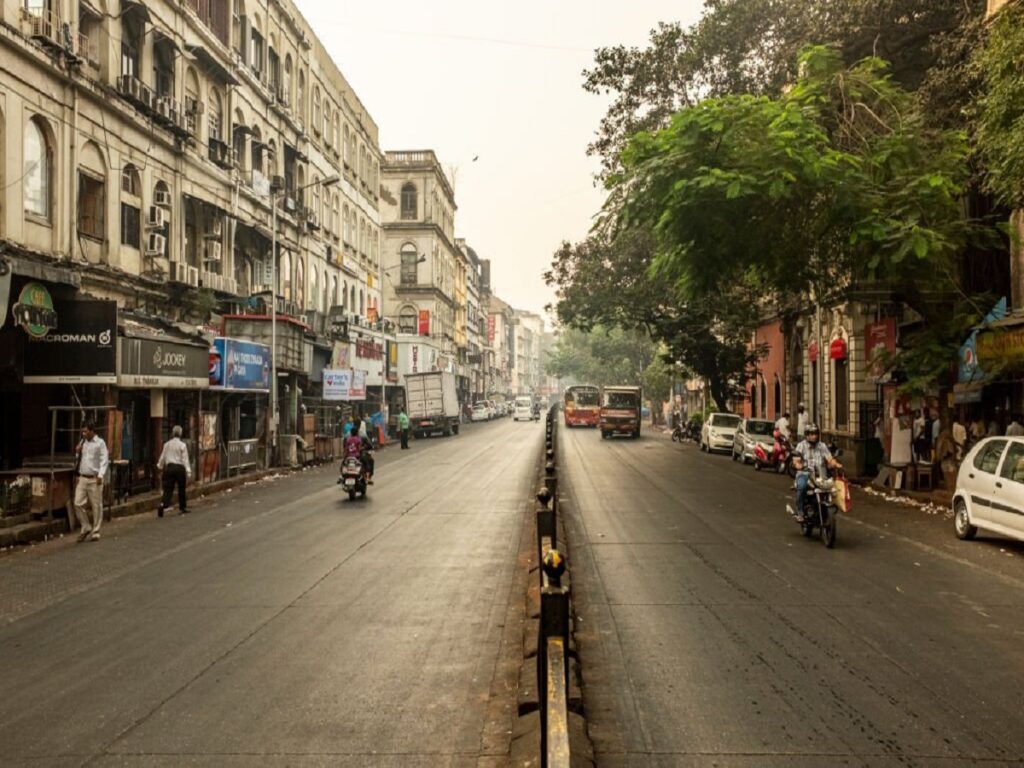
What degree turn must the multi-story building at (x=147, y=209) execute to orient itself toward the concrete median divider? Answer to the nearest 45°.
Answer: approximately 45° to its right

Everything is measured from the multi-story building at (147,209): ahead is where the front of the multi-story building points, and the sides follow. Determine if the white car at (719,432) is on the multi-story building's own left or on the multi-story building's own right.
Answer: on the multi-story building's own left

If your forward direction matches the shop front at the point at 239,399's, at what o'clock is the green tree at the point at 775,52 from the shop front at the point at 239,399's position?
The green tree is roughly at 11 o'clock from the shop front.

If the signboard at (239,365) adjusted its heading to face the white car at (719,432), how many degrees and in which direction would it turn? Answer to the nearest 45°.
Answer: approximately 45° to its left

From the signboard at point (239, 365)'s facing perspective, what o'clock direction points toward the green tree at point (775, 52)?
The green tree is roughly at 11 o'clock from the signboard.

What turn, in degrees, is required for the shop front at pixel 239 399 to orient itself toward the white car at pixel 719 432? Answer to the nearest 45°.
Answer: approximately 45° to its left

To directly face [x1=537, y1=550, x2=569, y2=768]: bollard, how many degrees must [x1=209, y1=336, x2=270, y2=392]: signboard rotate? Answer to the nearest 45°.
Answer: approximately 45° to its right
